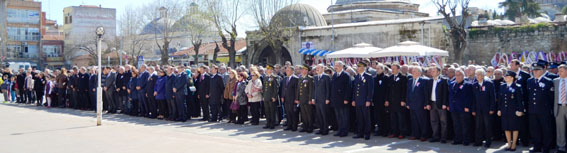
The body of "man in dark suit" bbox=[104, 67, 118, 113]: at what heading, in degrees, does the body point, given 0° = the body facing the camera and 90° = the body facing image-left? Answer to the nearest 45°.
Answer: approximately 45°

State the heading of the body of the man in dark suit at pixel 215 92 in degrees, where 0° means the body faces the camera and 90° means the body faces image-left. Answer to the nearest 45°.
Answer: approximately 45°

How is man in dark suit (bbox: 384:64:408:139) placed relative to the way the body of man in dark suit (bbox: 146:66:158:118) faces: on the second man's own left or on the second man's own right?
on the second man's own left

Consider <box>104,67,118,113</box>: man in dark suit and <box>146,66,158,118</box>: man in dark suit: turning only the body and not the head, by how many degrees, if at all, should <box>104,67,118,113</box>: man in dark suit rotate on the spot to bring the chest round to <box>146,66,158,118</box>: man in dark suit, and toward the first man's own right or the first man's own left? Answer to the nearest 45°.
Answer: approximately 90° to the first man's own left

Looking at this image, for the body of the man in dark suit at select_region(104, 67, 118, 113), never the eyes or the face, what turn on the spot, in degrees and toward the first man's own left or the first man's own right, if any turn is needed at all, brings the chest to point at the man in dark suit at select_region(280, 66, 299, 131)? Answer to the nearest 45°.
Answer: approximately 90° to the first man's own left

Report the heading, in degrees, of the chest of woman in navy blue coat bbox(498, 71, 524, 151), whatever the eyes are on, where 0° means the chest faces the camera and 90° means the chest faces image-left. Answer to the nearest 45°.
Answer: approximately 45°

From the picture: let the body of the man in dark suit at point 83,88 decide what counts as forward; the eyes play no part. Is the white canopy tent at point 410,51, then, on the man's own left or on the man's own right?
on the man's own left

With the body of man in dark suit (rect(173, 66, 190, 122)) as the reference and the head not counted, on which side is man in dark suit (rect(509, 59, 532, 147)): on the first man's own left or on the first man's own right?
on the first man's own left
